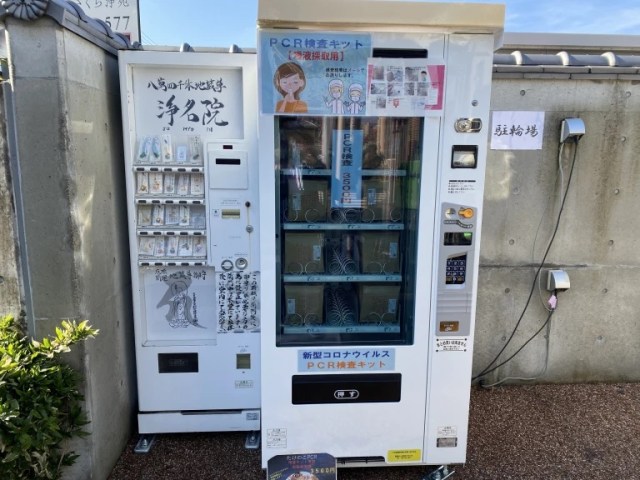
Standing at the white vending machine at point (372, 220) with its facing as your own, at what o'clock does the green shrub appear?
The green shrub is roughly at 2 o'clock from the white vending machine.

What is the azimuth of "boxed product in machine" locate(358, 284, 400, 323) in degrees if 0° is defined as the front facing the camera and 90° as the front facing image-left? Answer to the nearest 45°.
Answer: approximately 0°

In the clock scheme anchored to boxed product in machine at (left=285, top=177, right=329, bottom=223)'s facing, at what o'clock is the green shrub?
The green shrub is roughly at 2 o'clock from the boxed product in machine.

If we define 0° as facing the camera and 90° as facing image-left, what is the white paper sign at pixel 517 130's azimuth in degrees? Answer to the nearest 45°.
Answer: approximately 0°

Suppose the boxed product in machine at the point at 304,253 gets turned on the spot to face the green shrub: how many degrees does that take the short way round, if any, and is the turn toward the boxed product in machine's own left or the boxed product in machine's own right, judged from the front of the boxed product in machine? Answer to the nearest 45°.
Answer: approximately 45° to the boxed product in machine's own right
